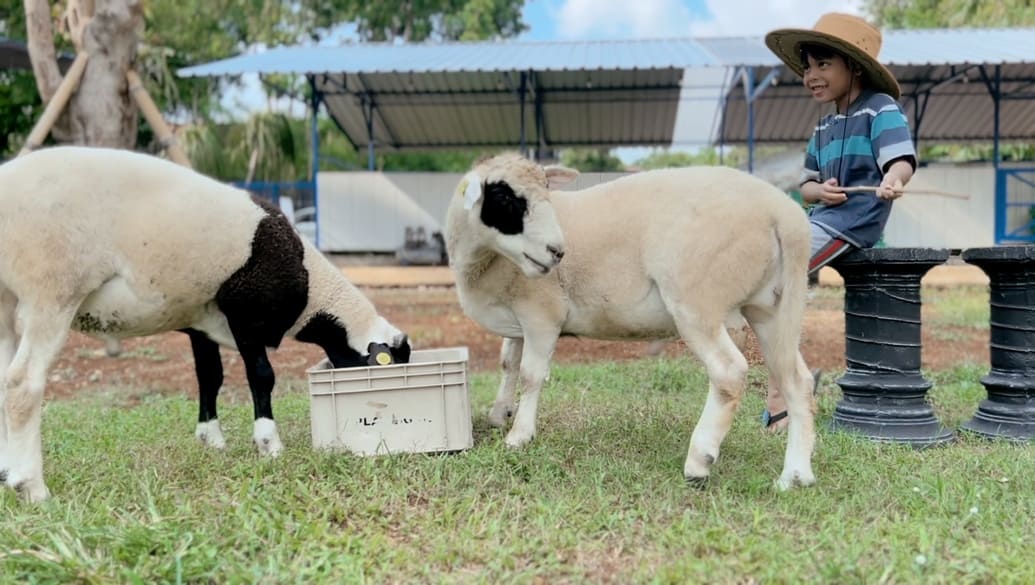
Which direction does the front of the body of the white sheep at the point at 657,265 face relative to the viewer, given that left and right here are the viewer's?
facing away from the viewer and to the left of the viewer

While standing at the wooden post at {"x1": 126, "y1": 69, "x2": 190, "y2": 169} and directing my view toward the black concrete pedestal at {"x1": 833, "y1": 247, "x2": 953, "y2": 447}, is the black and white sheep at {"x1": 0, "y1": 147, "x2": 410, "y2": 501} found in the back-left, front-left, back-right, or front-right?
front-right

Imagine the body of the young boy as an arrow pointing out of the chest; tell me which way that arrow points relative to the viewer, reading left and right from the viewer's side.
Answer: facing the viewer and to the left of the viewer

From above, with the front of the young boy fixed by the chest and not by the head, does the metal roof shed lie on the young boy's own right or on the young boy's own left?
on the young boy's own right

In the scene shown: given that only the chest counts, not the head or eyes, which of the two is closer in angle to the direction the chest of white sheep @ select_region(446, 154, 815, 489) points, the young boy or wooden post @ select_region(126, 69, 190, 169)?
the wooden post

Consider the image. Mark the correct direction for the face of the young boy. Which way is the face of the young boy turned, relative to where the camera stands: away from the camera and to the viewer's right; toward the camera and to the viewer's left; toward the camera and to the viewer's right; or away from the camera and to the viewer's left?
toward the camera and to the viewer's left

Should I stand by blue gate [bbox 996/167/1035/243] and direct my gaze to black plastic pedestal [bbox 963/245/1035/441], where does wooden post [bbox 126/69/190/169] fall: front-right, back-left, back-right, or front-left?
front-right

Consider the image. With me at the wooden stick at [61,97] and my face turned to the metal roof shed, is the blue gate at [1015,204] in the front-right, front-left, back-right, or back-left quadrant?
front-right

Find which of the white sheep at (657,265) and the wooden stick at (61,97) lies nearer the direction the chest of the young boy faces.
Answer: the white sheep

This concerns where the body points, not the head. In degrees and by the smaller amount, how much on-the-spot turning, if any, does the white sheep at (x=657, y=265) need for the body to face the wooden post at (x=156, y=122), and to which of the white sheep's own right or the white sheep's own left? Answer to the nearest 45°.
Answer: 0° — it already faces it

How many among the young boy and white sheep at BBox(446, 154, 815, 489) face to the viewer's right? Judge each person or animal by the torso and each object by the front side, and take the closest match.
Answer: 0
